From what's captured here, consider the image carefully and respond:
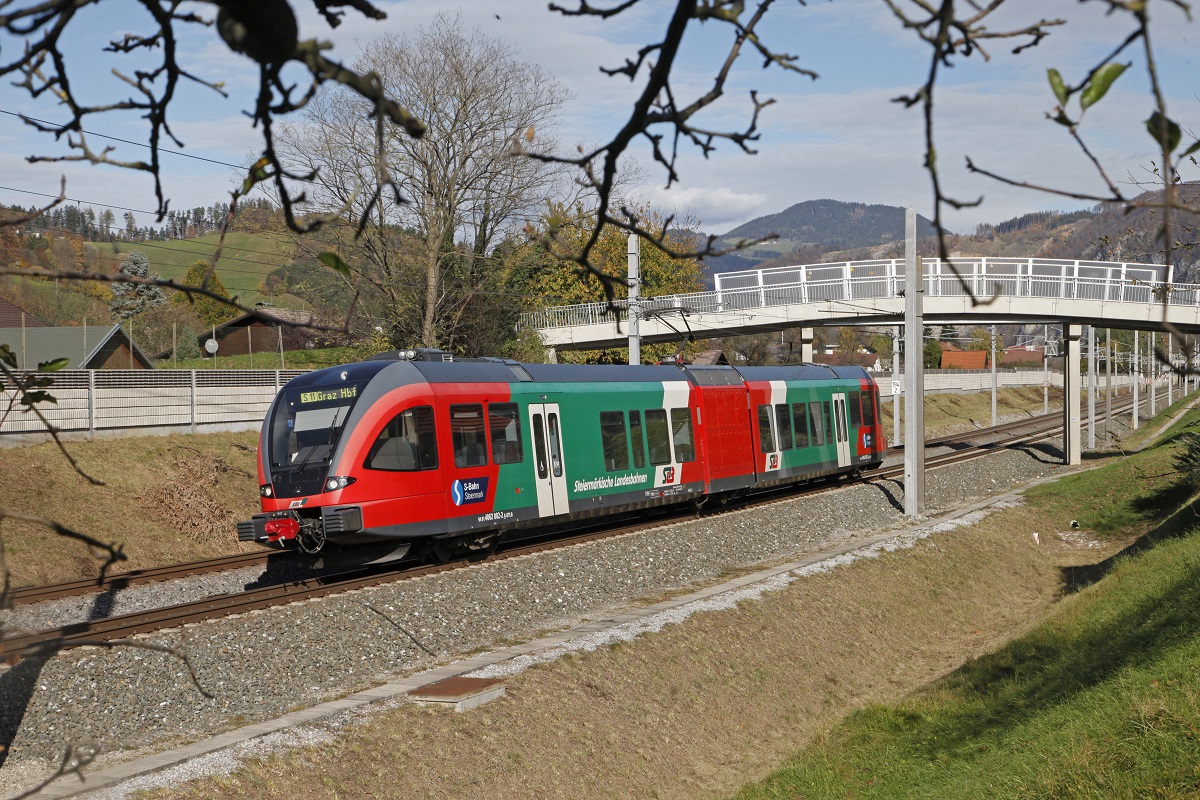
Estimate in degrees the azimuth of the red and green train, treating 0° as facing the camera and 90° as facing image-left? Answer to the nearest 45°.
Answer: approximately 45°

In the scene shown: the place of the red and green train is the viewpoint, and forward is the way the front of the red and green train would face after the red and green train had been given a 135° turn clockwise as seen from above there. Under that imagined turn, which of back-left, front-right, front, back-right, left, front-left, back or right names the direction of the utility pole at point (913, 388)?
front-right

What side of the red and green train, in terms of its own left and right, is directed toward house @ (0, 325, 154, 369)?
right

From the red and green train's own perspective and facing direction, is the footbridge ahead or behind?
behind

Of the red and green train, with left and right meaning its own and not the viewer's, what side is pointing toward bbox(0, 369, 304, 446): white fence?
right
